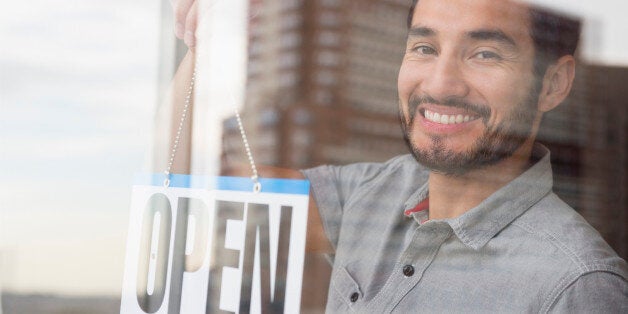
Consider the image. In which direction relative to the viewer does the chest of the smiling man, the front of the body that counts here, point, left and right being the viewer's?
facing the viewer and to the left of the viewer

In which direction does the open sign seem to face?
toward the camera
